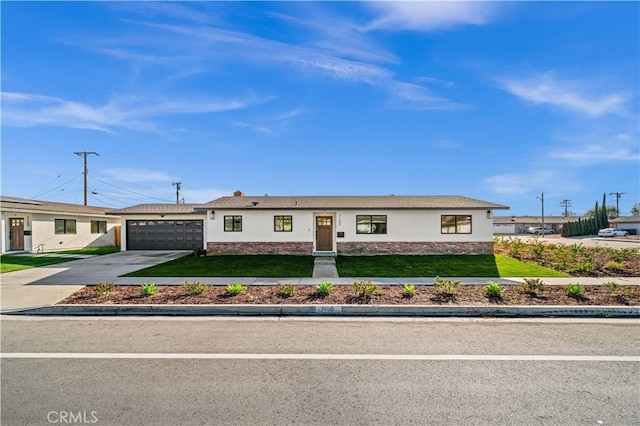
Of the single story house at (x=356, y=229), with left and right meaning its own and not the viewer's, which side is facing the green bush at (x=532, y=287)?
front

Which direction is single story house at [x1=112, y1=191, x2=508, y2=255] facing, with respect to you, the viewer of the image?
facing the viewer

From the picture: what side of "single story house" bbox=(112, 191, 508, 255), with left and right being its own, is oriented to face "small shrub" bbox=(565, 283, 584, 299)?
front

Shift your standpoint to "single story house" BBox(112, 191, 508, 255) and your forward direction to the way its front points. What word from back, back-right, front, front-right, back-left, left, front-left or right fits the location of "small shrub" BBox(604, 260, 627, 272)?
front-left

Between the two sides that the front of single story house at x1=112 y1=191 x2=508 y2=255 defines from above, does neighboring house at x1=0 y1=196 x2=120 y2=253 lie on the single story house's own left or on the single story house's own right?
on the single story house's own right

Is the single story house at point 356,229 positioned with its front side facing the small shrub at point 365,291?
yes

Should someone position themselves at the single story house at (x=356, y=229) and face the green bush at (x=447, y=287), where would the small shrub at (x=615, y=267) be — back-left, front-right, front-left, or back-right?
front-left

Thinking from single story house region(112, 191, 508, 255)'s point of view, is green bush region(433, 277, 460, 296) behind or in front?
in front
